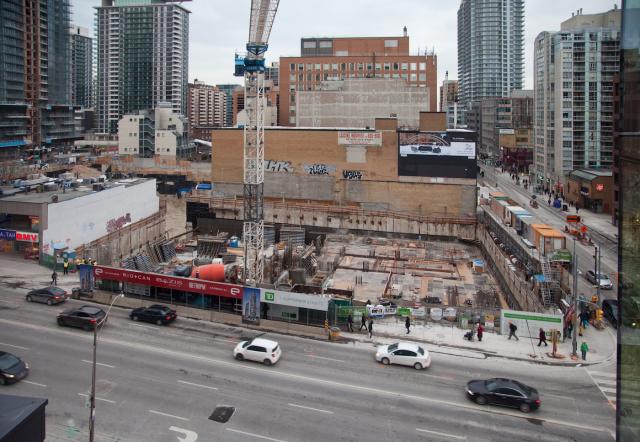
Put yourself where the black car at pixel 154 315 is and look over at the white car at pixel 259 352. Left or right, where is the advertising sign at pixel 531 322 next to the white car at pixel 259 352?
left

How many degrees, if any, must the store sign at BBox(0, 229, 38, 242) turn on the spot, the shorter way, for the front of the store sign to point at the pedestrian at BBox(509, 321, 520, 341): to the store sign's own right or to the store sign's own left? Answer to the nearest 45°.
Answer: approximately 45° to the store sign's own left

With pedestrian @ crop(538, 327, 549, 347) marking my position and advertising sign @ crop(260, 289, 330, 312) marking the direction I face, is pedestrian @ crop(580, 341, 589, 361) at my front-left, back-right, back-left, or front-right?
back-left

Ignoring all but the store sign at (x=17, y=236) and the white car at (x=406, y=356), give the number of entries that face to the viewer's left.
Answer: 1

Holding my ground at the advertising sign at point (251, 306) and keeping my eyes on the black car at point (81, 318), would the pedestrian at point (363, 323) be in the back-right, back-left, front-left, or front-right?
back-left

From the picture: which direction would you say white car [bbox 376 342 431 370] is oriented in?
to the viewer's left
